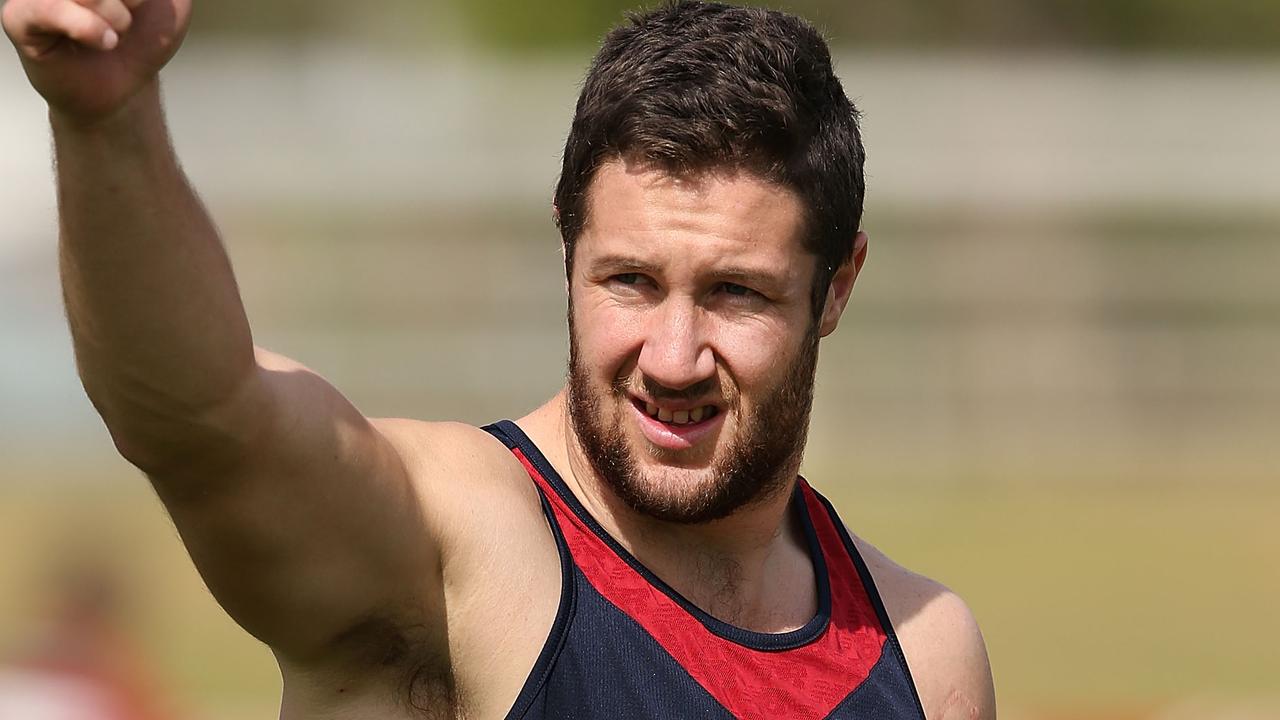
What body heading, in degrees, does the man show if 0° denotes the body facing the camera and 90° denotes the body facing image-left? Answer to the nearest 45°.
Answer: approximately 315°

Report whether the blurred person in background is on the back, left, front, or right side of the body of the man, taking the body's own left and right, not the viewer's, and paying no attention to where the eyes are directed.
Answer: back

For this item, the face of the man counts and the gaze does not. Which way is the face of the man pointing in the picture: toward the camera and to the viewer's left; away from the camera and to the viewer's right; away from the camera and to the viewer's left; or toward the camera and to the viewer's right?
toward the camera and to the viewer's left
